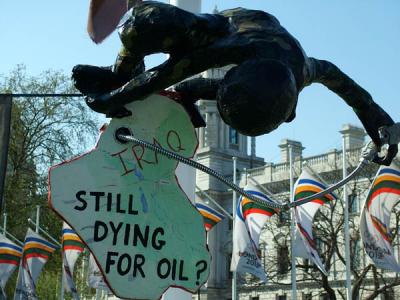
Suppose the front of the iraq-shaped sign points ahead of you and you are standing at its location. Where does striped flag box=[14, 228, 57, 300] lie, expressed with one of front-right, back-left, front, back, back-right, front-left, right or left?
back

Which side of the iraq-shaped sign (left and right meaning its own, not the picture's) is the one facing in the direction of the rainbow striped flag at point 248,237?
back

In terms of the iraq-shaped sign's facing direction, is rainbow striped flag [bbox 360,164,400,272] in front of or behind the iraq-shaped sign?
behind

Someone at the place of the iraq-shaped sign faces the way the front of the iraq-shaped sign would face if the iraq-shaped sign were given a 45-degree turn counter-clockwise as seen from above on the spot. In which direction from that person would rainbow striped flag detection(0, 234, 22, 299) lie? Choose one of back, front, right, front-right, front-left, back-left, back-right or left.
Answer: back-left

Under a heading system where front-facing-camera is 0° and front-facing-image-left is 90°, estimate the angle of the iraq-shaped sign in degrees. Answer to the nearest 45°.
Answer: approximately 0°

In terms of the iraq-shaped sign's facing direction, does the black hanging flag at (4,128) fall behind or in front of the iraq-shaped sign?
behind

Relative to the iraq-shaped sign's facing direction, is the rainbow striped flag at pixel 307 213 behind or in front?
behind
